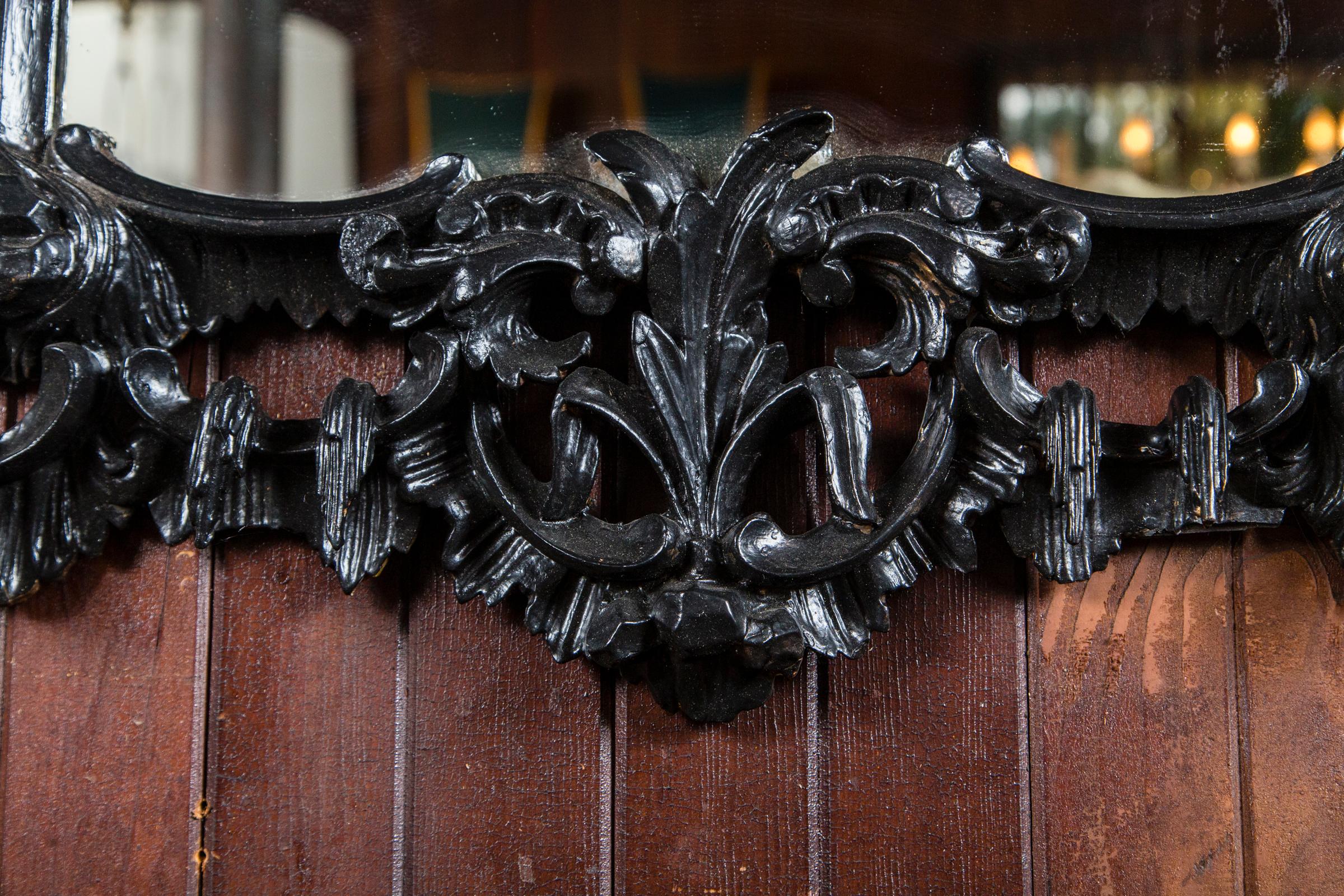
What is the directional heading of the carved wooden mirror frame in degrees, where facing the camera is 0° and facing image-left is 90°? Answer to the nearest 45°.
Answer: approximately 0°
